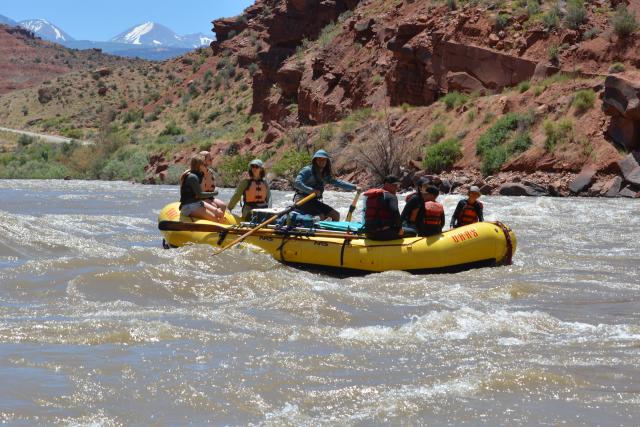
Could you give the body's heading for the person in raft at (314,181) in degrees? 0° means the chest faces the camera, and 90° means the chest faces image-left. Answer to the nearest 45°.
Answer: approximately 315°

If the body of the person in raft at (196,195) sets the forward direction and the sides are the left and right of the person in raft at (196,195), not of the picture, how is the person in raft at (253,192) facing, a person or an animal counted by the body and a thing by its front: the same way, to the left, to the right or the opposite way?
to the right

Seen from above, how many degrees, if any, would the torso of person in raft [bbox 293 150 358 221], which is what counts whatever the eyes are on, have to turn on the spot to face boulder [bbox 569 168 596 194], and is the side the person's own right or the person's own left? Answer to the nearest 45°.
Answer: approximately 90° to the person's own left

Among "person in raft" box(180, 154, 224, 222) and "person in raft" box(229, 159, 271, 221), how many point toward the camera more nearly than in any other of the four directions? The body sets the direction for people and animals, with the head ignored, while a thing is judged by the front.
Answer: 1

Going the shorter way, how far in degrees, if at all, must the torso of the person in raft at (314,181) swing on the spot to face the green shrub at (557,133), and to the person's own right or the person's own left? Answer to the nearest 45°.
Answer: approximately 90° to the person's own left

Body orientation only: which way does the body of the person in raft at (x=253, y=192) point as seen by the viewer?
toward the camera

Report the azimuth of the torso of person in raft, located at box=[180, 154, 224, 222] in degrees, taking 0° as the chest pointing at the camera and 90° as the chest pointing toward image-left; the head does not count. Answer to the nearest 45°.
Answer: approximately 270°

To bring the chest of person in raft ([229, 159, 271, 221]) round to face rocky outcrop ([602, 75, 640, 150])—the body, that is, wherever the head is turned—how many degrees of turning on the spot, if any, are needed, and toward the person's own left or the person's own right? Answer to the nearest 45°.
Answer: approximately 135° to the person's own left
